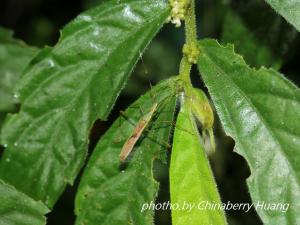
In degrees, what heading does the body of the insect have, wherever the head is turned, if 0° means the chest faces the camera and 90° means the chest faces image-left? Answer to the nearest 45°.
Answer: approximately 225°

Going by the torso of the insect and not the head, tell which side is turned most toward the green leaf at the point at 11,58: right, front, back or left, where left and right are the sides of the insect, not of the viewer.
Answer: left
